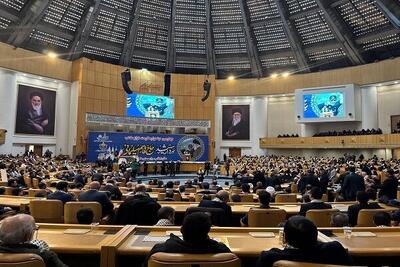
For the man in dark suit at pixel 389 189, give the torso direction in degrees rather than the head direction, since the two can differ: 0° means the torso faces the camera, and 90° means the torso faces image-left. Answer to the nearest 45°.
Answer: approximately 135°

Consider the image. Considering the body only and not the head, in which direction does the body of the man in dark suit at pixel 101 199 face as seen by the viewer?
away from the camera

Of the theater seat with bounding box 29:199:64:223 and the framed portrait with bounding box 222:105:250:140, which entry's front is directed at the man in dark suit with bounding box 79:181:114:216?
the framed portrait

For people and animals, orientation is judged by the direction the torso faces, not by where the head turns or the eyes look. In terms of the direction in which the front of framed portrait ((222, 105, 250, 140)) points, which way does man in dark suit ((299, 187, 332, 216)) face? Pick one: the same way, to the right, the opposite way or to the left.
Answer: the opposite way

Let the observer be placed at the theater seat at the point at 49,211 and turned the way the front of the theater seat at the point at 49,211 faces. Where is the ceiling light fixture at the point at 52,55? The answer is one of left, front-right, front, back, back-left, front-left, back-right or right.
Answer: front

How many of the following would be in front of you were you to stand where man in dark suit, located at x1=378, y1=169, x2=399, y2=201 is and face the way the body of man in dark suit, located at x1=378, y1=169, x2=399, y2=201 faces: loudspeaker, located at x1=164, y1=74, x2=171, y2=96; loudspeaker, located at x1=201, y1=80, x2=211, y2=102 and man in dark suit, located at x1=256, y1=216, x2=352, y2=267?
2

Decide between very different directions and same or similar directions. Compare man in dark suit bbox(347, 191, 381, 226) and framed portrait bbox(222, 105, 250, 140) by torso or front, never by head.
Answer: very different directions

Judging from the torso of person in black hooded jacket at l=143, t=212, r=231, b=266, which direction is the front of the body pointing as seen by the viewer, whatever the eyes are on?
away from the camera

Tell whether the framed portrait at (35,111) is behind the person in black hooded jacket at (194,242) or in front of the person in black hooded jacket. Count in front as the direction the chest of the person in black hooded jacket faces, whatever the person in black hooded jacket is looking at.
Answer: in front

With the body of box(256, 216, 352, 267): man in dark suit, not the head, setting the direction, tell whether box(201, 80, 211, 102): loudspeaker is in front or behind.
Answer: in front

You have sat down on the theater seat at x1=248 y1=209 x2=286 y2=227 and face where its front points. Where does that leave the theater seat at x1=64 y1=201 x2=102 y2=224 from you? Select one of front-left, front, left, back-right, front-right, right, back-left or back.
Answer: left

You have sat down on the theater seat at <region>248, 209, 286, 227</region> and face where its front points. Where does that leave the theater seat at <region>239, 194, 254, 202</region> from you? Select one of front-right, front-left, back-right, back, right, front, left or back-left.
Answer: front

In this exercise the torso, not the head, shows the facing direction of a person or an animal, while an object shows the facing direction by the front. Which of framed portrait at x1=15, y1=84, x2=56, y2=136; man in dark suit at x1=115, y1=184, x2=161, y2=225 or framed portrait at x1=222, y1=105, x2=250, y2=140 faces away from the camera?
the man in dark suit

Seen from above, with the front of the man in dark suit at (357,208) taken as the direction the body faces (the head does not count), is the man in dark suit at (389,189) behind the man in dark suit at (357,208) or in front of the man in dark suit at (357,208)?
in front

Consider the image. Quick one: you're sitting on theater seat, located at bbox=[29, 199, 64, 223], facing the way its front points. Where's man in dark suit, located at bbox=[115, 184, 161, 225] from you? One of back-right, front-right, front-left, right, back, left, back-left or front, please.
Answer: back-right

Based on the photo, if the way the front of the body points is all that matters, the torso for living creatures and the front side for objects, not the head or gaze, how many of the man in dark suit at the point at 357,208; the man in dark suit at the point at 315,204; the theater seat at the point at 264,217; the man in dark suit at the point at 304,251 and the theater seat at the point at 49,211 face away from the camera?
5

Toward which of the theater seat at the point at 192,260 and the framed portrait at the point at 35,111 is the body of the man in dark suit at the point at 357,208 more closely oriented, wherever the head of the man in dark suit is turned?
the framed portrait

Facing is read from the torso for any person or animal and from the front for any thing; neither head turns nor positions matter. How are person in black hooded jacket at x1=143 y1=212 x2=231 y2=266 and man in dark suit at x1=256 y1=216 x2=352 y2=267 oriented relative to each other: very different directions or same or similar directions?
same or similar directions

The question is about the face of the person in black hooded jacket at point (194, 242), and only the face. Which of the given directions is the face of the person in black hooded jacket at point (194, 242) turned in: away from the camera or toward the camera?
away from the camera

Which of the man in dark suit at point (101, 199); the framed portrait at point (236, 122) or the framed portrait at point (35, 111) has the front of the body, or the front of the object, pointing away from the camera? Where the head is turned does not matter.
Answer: the man in dark suit

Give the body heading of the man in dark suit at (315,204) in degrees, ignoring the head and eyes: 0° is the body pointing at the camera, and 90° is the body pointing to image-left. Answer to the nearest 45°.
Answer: approximately 180°

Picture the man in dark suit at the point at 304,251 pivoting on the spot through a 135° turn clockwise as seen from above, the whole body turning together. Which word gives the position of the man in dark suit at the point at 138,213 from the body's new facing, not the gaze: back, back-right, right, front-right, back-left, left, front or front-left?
back

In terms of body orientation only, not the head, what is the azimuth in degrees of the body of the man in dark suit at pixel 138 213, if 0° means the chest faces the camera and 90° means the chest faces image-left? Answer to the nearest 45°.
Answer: approximately 180°
